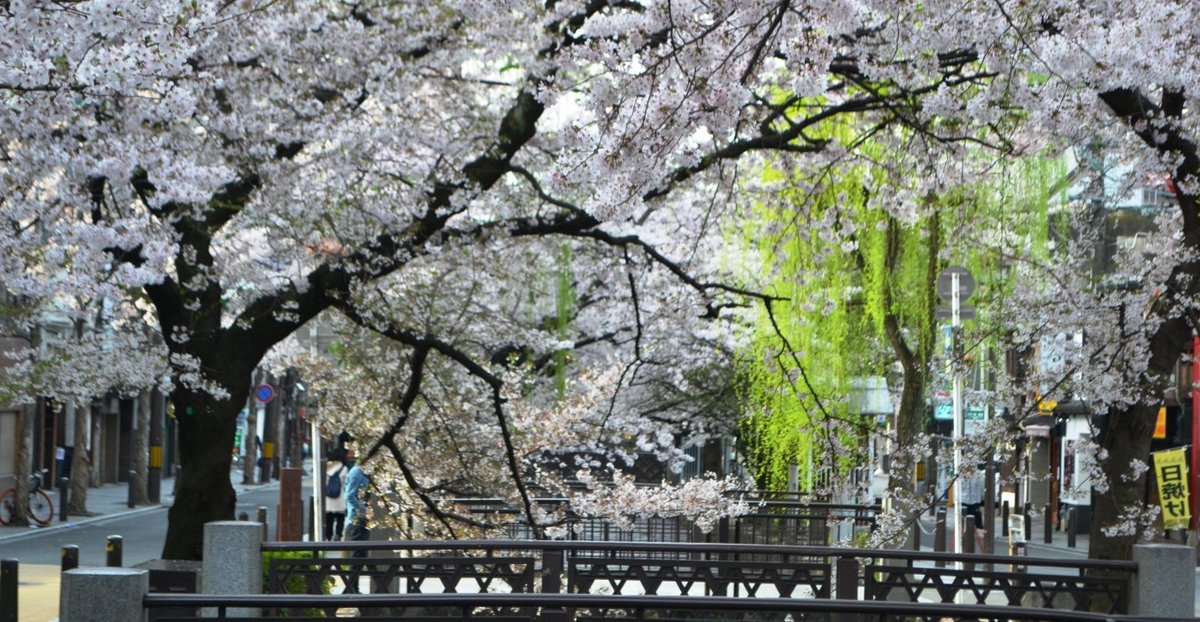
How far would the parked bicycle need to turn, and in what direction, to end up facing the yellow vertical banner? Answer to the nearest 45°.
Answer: approximately 45° to its right

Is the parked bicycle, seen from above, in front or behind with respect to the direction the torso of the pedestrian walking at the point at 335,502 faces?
in front

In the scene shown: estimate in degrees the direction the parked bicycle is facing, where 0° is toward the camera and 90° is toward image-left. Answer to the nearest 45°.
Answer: approximately 270°

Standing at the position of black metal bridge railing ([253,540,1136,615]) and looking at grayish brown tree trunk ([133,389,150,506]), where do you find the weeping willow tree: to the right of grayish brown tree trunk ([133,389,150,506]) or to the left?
right

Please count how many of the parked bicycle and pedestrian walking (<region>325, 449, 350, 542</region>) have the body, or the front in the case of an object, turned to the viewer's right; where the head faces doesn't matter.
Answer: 1

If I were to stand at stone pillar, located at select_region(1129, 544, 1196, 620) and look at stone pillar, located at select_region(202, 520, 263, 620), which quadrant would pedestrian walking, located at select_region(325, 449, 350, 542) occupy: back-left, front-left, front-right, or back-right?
front-right

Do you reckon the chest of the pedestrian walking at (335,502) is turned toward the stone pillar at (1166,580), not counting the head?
no

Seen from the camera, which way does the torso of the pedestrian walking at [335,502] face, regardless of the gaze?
away from the camera

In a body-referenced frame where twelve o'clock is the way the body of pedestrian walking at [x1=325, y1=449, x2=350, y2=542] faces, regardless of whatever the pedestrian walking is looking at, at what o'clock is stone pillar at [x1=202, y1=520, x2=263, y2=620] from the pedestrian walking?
The stone pillar is roughly at 6 o'clock from the pedestrian walking.
